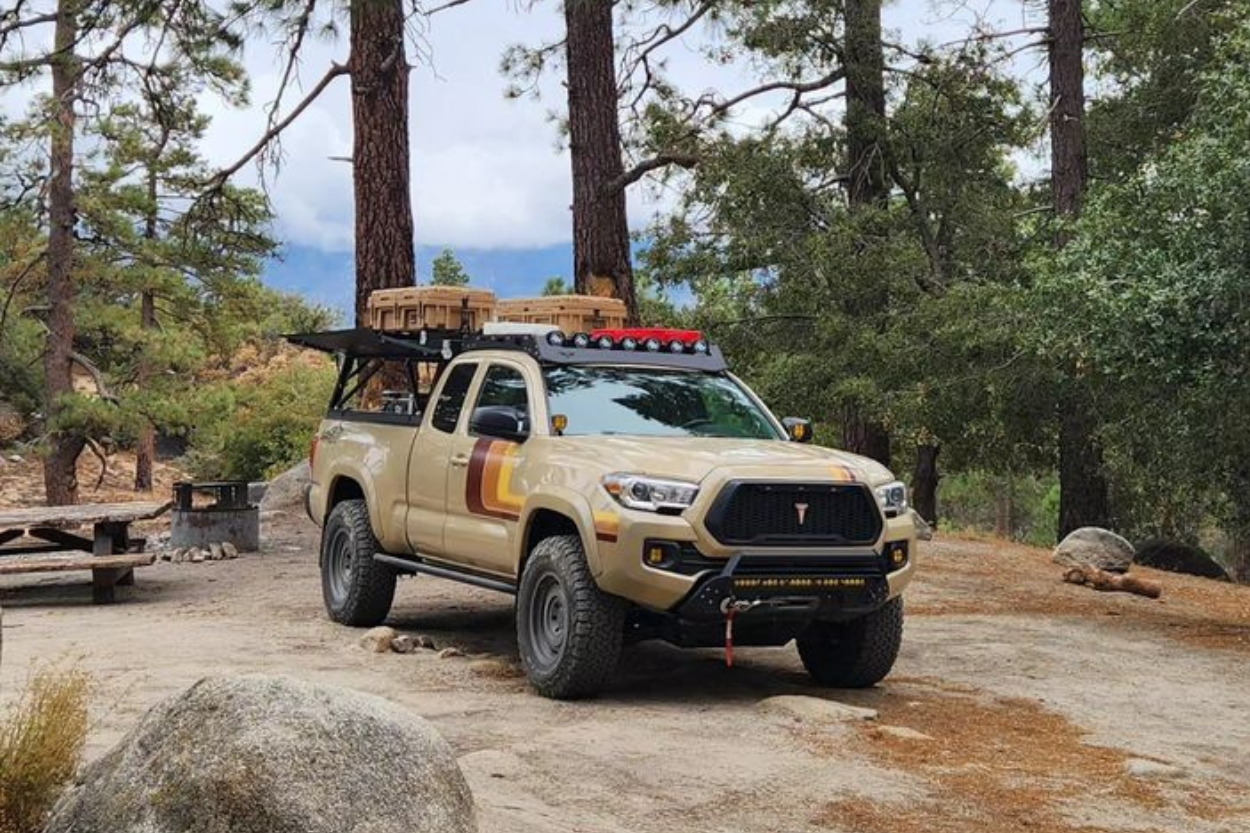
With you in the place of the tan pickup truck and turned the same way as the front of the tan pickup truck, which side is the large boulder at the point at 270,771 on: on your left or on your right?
on your right

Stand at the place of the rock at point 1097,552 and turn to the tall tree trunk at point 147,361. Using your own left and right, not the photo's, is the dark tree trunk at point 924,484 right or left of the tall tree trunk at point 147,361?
right

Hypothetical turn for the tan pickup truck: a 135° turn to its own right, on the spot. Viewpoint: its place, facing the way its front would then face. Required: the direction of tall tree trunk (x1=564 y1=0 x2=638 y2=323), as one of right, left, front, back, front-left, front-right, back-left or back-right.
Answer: right

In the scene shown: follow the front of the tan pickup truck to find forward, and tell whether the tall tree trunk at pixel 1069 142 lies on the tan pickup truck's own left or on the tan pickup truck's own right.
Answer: on the tan pickup truck's own left

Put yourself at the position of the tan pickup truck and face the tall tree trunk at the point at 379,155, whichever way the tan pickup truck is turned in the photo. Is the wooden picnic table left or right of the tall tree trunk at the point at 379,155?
left

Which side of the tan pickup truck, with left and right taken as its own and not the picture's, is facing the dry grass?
right

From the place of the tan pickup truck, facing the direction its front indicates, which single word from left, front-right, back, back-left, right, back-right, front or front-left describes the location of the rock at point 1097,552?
left

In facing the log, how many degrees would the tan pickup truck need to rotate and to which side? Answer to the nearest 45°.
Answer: approximately 90° to its left

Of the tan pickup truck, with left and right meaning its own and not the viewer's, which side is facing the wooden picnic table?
back

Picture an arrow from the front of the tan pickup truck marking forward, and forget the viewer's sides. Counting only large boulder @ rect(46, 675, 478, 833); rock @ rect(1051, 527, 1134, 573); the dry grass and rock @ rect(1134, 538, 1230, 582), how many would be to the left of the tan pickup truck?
2

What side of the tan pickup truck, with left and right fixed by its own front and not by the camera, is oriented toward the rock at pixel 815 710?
front

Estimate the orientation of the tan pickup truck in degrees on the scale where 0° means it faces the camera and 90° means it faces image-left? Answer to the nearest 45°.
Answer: approximately 315°

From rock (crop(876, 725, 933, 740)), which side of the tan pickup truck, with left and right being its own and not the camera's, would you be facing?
front
